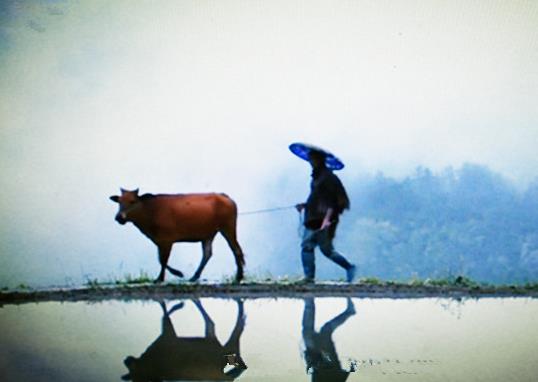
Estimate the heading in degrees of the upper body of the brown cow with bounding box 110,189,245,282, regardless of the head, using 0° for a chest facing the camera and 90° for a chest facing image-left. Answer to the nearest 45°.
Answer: approximately 90°

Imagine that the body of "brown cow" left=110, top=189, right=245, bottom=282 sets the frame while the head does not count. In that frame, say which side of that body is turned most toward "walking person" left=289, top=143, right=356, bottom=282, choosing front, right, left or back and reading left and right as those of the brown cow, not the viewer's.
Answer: back
